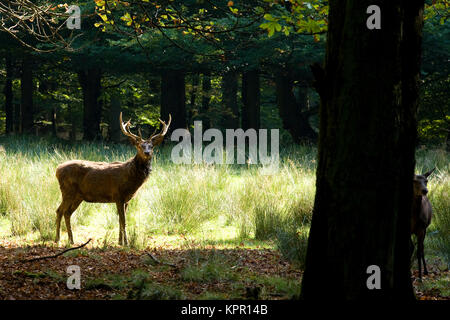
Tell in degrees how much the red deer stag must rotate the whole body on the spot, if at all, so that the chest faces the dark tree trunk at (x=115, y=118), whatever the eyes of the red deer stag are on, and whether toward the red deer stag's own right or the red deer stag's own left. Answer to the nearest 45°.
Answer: approximately 90° to the red deer stag's own left

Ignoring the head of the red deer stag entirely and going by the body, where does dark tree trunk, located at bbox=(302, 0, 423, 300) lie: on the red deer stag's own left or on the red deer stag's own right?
on the red deer stag's own right

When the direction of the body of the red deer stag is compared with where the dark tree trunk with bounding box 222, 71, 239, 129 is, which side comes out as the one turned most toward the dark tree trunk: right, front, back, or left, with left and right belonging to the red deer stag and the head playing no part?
left

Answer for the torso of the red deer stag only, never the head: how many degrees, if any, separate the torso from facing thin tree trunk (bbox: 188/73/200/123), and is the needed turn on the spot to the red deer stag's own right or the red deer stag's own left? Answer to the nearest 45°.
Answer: approximately 90° to the red deer stag's own left

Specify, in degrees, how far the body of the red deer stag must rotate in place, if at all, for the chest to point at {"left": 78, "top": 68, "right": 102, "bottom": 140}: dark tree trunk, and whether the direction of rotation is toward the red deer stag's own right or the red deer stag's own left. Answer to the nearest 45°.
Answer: approximately 90° to the red deer stag's own left

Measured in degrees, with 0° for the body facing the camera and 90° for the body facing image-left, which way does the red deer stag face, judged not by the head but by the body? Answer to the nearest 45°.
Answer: approximately 270°

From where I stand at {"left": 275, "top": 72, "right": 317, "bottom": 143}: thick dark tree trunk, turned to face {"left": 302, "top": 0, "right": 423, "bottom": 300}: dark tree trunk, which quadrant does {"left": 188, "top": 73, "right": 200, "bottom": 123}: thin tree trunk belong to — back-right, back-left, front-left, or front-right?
back-right

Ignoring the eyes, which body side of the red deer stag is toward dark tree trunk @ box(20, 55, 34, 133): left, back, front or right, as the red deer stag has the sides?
left
